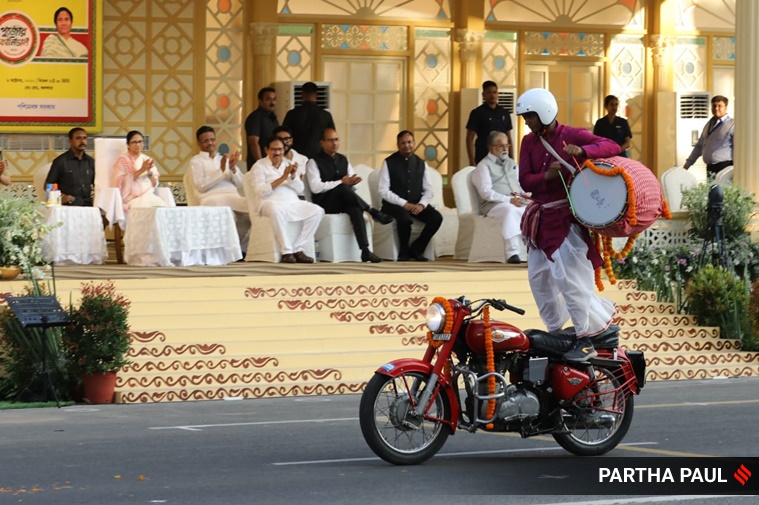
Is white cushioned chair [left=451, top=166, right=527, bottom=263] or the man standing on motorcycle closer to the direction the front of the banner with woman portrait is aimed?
the man standing on motorcycle

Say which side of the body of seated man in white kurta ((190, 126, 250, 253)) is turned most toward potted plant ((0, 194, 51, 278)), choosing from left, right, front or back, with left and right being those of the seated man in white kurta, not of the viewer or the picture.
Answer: right

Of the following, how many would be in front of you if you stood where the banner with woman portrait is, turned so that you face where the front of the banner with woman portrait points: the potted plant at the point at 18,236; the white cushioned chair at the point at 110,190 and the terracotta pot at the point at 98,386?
3

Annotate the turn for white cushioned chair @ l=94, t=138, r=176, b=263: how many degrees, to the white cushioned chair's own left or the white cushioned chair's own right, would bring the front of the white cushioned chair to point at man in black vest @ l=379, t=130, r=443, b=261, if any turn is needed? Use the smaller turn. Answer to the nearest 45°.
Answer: approximately 45° to the white cushioned chair's own left

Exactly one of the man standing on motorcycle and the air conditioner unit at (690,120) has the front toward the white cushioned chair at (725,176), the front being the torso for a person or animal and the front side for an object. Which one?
the air conditioner unit

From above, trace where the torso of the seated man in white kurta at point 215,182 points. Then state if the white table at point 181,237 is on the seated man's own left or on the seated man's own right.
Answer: on the seated man's own right

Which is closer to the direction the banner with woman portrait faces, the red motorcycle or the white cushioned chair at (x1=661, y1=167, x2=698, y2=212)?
the red motorcycle

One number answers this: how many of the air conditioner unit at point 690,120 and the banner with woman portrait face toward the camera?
2
